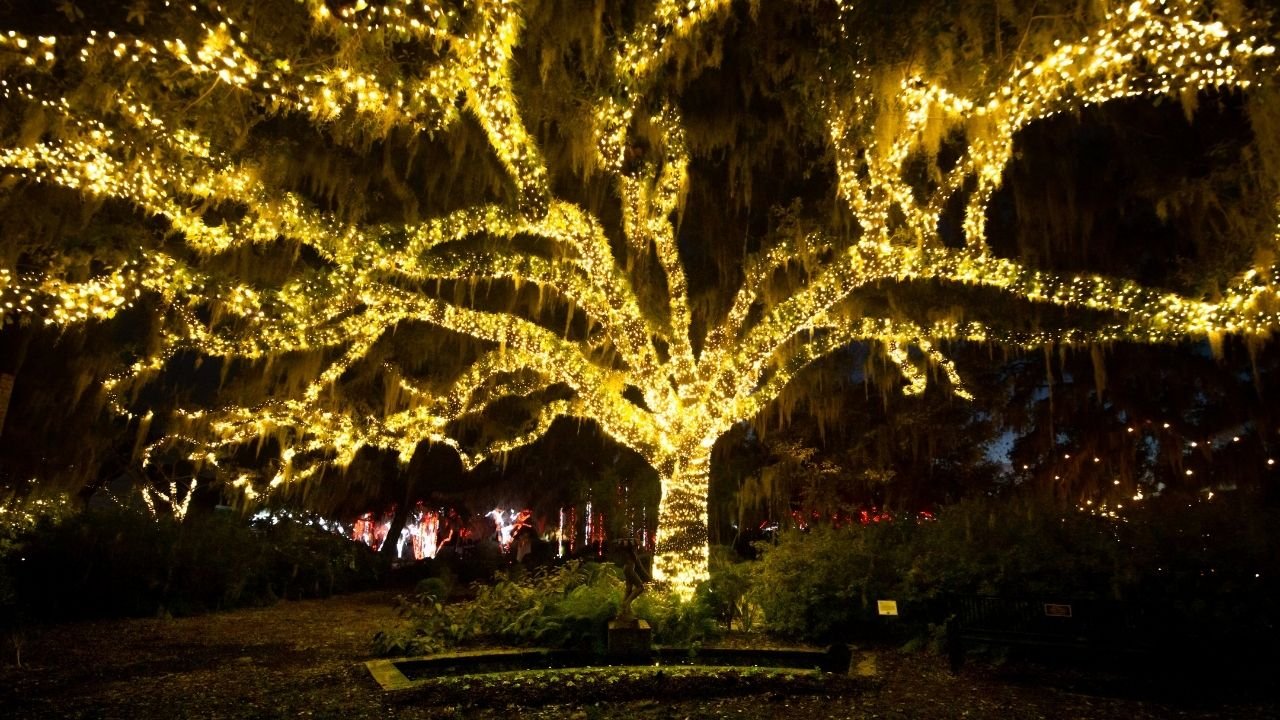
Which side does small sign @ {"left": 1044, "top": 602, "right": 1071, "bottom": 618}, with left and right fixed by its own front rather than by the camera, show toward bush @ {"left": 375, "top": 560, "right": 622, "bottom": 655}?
right

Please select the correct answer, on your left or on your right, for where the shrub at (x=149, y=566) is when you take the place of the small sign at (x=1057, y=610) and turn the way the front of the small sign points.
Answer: on your right

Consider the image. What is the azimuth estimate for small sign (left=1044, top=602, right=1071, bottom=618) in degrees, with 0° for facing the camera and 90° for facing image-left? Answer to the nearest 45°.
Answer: approximately 0°

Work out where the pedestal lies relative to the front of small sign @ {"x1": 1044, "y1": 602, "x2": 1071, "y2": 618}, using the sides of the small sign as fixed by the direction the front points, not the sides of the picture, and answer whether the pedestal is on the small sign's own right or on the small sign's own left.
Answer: on the small sign's own right
